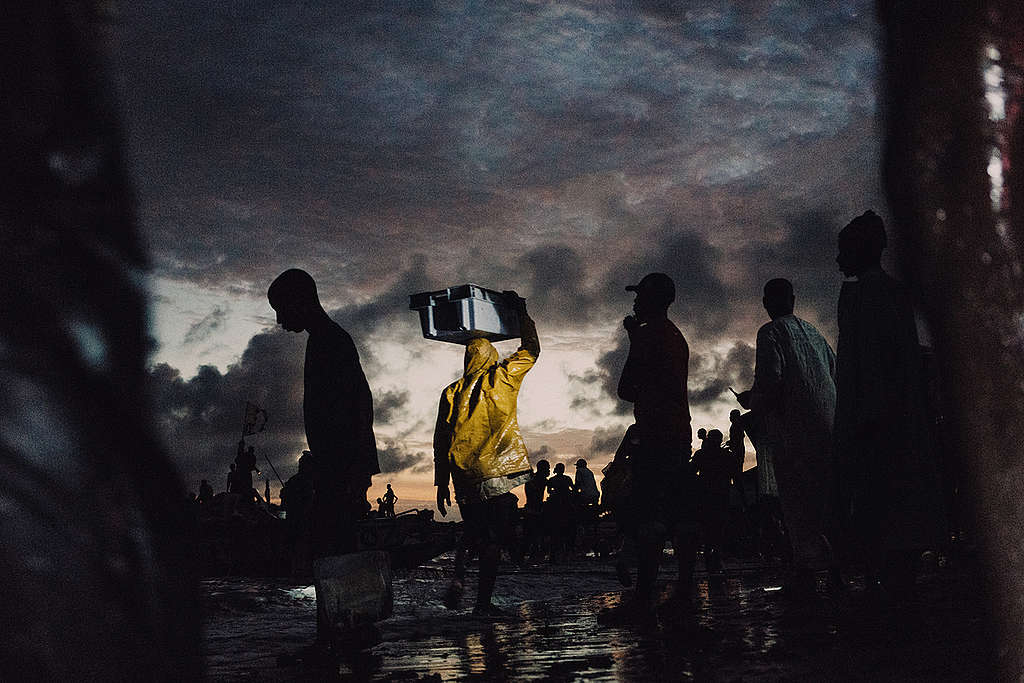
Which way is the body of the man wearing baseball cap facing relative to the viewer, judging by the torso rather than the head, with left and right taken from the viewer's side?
facing to the left of the viewer

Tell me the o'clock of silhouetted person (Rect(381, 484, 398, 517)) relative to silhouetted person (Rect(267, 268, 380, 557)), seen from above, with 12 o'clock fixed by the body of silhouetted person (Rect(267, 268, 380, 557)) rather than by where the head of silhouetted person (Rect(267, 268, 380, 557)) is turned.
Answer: silhouetted person (Rect(381, 484, 398, 517)) is roughly at 3 o'clock from silhouetted person (Rect(267, 268, 380, 557)).

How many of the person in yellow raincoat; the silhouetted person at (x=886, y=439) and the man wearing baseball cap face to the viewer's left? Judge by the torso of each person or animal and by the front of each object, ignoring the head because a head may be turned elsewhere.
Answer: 2

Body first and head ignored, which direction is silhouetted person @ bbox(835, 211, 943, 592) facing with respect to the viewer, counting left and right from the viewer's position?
facing to the left of the viewer

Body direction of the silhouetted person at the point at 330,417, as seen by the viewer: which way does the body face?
to the viewer's left

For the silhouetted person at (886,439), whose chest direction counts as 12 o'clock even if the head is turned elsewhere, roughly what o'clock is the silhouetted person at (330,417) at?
the silhouetted person at (330,417) is roughly at 12 o'clock from the silhouetted person at (886,439).

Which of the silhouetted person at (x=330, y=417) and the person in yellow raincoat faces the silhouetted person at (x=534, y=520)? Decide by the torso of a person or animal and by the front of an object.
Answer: the person in yellow raincoat

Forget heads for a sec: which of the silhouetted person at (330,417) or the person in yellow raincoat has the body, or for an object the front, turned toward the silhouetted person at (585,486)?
the person in yellow raincoat

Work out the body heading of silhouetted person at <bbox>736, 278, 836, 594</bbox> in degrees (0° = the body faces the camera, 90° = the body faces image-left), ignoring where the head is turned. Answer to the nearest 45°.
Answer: approximately 135°

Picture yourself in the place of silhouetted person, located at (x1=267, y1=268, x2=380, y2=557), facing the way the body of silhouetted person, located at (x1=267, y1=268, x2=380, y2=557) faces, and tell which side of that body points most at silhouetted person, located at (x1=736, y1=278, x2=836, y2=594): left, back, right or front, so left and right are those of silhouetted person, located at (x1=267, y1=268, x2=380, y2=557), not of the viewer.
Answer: back

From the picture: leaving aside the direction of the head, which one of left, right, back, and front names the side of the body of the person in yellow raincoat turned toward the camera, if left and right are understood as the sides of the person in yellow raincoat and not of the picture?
back

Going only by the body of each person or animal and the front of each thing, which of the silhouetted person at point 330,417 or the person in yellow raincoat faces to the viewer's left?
the silhouetted person

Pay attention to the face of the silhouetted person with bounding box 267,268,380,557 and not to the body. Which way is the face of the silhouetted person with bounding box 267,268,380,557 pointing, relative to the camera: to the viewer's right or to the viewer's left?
to the viewer's left

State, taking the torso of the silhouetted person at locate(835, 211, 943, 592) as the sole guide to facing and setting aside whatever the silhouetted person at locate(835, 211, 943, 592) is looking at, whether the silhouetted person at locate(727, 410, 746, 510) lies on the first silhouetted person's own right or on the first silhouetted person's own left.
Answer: on the first silhouetted person's own right
